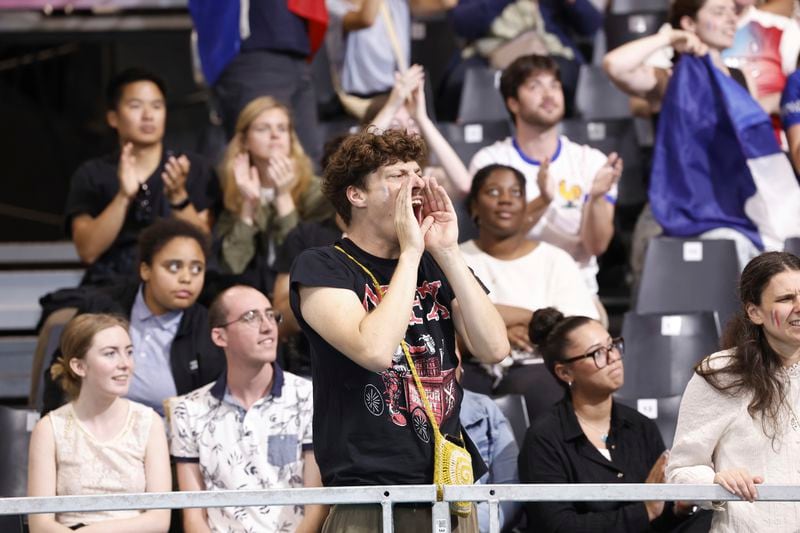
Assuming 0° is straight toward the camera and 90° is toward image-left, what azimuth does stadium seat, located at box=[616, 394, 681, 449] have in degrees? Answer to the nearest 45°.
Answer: approximately 0°

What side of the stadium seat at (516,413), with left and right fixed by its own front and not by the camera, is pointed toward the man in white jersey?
back

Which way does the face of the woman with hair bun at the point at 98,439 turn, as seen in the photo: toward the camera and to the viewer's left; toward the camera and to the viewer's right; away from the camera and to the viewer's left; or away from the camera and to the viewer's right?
toward the camera and to the viewer's right

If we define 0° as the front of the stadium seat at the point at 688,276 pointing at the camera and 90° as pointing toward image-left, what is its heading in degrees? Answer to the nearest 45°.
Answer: approximately 0°

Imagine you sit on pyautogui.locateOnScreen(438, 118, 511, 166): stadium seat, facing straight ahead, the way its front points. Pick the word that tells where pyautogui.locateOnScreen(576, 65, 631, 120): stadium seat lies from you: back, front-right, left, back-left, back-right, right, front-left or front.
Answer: back-left

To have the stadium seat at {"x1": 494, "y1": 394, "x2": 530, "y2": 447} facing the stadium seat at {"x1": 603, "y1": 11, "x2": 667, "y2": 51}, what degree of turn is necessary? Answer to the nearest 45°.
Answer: approximately 180°

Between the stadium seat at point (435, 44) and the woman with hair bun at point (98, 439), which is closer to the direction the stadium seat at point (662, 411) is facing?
the woman with hair bun

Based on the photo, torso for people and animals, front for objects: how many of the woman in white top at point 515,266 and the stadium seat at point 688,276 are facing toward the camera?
2

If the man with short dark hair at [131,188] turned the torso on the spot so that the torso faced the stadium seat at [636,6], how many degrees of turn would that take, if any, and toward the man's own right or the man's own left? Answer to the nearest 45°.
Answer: approximately 90° to the man's own left

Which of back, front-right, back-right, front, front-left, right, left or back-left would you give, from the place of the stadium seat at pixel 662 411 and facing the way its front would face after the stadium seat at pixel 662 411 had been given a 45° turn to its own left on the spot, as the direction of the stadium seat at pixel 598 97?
back-left
